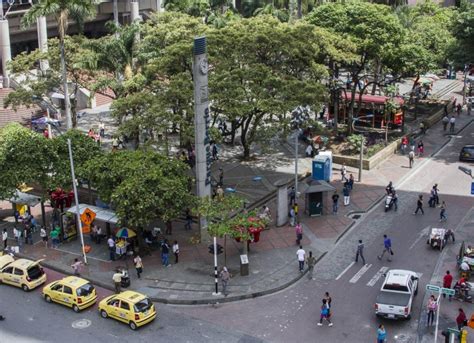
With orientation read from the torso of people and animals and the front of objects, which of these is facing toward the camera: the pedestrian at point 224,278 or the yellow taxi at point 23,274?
the pedestrian

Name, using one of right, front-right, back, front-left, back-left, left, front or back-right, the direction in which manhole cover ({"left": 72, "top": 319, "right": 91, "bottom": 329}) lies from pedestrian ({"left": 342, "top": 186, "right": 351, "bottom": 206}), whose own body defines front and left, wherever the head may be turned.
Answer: back-left

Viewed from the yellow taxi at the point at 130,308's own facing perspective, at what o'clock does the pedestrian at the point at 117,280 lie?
The pedestrian is roughly at 1 o'clock from the yellow taxi.

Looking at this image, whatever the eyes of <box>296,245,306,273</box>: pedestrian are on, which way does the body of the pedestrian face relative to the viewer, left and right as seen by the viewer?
facing away from the viewer

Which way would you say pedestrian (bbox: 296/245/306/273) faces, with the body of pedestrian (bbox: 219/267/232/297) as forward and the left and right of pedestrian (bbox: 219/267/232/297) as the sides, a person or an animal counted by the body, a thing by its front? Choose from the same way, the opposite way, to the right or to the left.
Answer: the opposite way

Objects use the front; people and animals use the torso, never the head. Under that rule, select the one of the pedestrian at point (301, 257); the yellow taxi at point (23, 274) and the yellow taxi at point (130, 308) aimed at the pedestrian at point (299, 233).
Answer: the pedestrian at point (301, 257)

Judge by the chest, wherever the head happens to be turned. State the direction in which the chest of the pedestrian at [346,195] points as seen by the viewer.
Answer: away from the camera

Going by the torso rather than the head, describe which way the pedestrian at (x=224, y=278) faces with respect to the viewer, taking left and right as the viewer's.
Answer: facing the viewer
